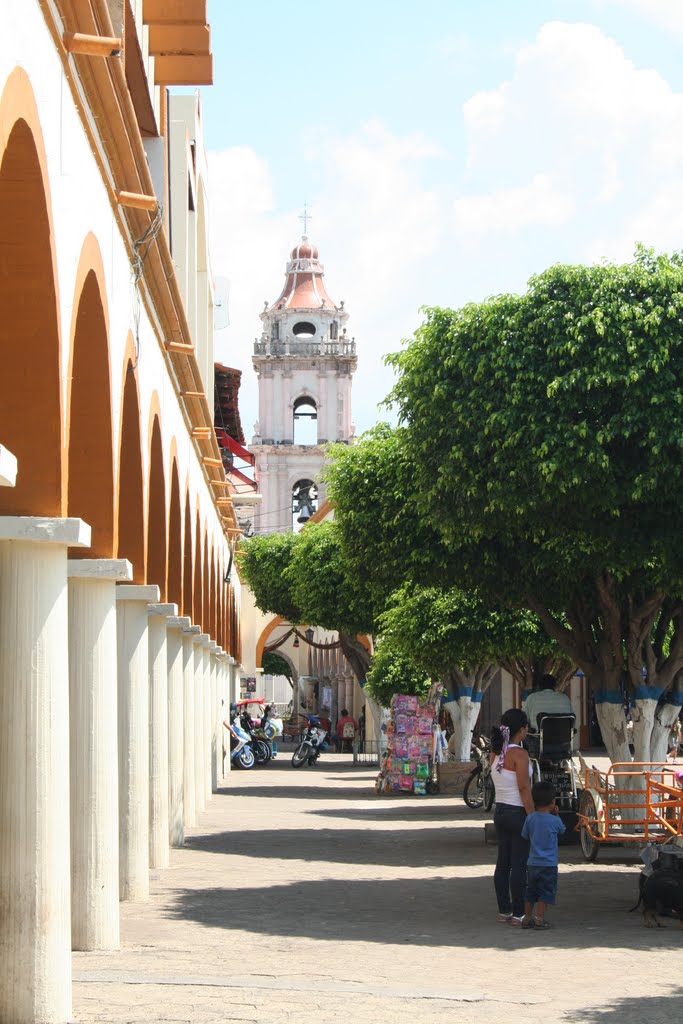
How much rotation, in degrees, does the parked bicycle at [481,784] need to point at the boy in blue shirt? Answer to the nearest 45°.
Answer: approximately 45° to its left

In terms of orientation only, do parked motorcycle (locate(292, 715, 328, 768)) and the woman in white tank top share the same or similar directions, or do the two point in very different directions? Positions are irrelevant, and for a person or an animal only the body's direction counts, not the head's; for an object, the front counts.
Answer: very different directions

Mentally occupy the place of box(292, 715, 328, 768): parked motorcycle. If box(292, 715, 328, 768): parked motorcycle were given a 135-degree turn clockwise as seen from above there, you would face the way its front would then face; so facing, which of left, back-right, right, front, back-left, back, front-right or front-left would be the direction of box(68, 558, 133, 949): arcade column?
back

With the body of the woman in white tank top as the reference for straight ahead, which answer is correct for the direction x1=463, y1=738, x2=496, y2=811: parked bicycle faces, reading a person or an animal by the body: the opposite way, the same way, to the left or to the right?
the opposite way

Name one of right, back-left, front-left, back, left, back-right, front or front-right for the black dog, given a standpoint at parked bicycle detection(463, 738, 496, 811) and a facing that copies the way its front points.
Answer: front-left

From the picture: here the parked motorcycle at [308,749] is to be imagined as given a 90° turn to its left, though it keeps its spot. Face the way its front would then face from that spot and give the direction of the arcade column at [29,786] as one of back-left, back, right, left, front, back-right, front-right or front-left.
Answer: front-right

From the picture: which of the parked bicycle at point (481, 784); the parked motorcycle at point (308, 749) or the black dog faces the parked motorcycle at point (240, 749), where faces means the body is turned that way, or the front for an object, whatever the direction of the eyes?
the parked motorcycle at point (308, 749)

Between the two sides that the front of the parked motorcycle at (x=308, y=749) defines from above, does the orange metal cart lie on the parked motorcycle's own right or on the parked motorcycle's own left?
on the parked motorcycle's own left

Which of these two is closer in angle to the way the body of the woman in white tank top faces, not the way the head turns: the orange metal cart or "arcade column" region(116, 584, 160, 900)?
the orange metal cart

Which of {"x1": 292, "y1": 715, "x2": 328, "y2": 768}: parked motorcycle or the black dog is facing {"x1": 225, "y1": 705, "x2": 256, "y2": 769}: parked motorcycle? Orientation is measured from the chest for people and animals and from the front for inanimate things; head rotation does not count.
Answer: {"x1": 292, "y1": 715, "x2": 328, "y2": 768}: parked motorcycle

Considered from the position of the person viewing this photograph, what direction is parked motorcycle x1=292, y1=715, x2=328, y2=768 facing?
facing the viewer and to the left of the viewer

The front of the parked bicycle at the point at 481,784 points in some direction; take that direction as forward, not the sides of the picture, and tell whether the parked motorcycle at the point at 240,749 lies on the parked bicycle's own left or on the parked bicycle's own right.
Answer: on the parked bicycle's own right

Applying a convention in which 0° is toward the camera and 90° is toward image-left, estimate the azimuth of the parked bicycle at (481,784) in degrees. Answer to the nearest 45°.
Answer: approximately 45°

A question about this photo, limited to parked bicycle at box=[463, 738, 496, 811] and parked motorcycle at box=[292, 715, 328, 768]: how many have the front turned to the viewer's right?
0
